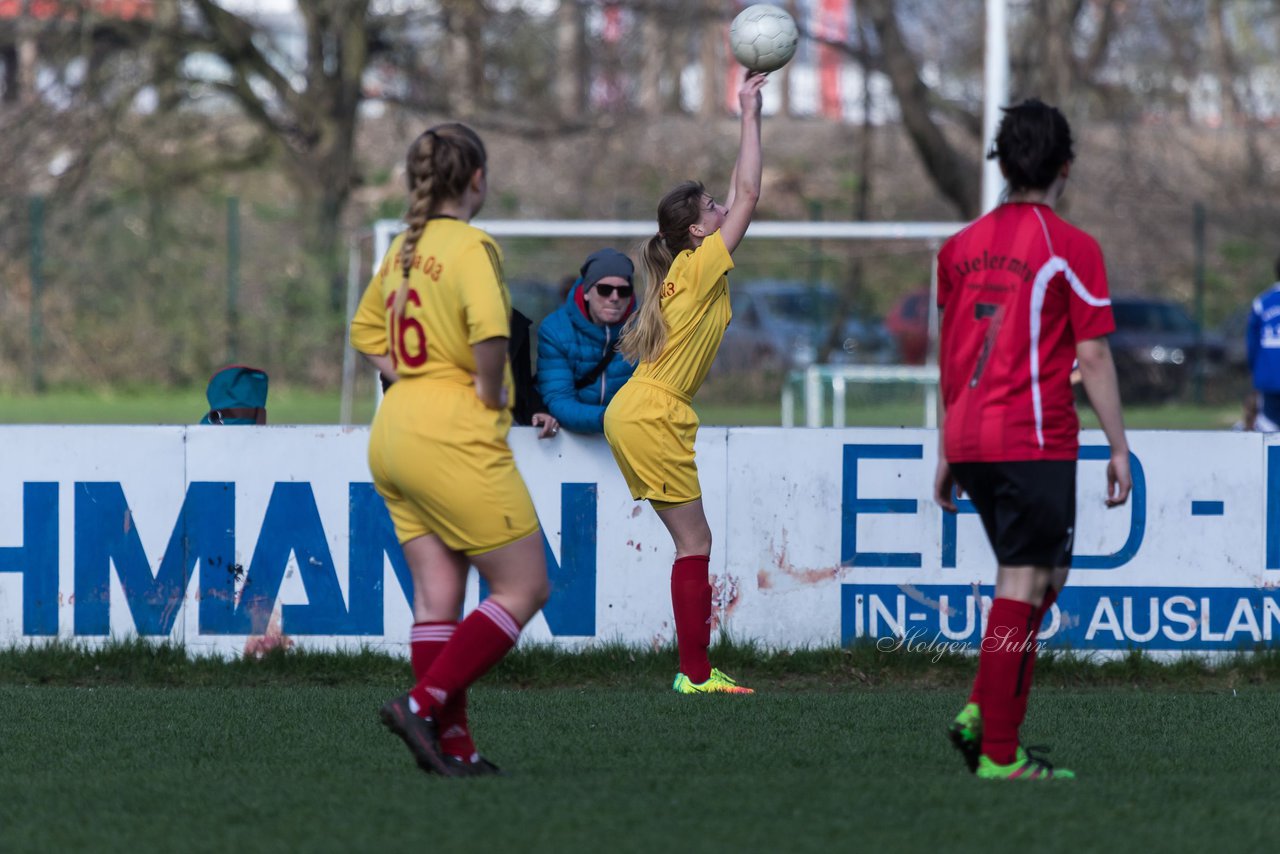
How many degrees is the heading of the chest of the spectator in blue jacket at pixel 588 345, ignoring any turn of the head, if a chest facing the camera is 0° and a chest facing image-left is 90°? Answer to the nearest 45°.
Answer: approximately 315°

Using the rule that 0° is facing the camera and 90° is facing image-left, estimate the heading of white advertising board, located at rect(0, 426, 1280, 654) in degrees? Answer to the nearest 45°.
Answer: approximately 0°

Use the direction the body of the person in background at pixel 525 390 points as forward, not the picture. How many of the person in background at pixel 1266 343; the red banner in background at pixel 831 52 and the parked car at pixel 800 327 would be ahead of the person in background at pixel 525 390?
0

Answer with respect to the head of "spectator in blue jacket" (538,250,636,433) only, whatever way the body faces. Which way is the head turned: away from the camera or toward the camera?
toward the camera

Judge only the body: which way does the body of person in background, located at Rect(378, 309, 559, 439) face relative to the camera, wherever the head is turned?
toward the camera

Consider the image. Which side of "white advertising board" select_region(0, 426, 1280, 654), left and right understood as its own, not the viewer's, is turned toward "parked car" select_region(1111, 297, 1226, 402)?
back

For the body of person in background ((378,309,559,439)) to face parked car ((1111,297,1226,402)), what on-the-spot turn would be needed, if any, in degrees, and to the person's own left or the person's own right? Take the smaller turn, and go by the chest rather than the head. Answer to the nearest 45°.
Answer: approximately 135° to the person's own left

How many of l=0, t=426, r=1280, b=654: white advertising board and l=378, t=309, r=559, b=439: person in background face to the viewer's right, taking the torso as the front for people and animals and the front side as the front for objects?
0

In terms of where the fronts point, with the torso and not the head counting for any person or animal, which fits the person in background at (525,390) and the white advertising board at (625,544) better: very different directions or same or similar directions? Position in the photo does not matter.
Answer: same or similar directions

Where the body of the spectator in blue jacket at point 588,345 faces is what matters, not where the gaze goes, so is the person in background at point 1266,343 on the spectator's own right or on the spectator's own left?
on the spectator's own left

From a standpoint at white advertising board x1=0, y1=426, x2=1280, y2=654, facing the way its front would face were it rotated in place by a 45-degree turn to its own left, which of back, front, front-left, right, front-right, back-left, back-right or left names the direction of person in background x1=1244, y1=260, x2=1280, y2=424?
left
